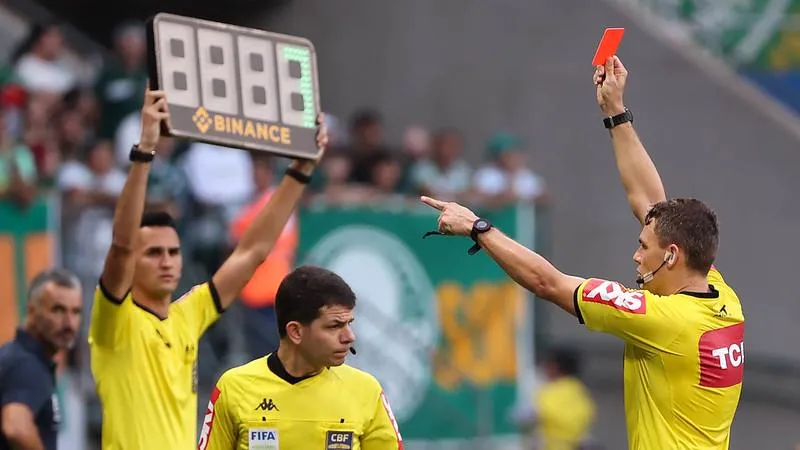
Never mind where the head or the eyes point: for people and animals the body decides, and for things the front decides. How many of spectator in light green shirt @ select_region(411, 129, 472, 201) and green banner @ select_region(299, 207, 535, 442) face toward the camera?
2

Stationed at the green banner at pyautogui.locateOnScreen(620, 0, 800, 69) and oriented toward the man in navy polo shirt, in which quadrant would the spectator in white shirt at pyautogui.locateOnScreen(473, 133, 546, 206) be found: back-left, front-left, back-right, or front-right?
front-right

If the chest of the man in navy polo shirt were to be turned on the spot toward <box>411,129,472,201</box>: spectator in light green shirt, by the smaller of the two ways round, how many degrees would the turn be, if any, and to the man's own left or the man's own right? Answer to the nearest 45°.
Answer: approximately 90° to the man's own left

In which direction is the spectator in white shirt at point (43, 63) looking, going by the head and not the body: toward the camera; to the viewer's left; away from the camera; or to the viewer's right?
toward the camera

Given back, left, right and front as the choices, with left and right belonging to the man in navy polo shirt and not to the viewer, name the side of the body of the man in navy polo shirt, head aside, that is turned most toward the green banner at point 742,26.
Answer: left

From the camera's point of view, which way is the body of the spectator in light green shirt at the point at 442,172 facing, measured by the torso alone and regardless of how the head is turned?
toward the camera

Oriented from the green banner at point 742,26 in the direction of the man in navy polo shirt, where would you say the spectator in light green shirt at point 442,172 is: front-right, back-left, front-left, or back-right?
front-right

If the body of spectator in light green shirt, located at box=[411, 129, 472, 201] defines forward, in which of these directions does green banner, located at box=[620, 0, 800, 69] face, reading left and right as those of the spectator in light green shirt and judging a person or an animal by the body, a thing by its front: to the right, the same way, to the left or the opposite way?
the same way

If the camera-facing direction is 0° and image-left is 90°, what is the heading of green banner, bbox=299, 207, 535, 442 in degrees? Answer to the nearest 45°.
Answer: approximately 0°

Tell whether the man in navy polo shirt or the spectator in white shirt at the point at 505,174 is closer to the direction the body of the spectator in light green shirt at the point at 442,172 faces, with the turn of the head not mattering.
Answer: the man in navy polo shirt

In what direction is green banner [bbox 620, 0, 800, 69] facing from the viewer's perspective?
toward the camera

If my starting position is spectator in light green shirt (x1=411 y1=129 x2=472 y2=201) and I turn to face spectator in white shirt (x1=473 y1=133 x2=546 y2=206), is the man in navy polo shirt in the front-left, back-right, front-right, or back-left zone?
back-right

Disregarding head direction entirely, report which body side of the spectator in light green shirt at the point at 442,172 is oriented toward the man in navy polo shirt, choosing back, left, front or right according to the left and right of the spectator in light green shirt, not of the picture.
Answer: front

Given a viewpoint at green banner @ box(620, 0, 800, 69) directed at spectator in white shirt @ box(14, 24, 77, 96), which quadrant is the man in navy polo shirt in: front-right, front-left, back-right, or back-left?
front-left

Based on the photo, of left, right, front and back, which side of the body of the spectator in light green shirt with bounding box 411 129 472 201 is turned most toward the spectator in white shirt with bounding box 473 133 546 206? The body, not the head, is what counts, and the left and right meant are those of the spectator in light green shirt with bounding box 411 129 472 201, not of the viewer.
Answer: left

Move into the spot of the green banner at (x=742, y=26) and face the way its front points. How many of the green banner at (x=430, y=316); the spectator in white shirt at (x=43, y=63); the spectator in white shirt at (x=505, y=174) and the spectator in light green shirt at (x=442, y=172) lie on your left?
0
